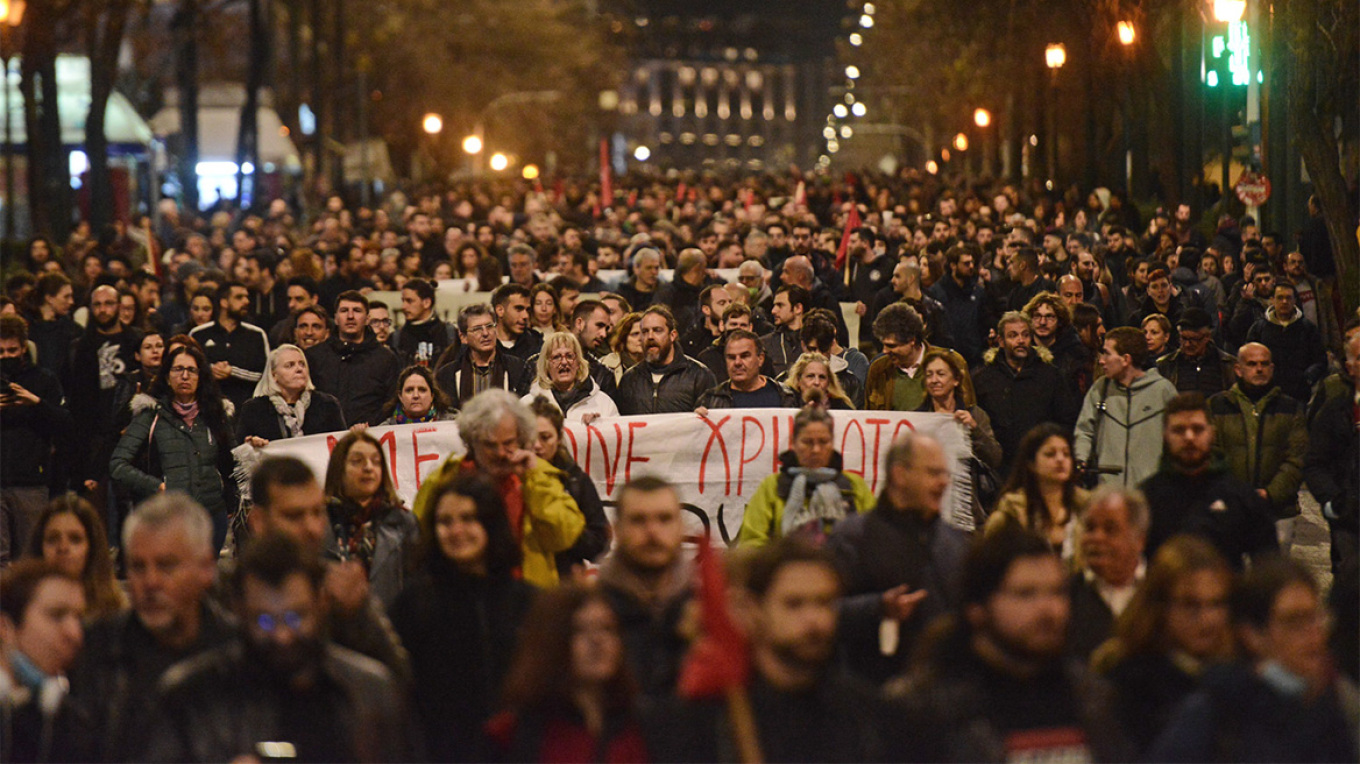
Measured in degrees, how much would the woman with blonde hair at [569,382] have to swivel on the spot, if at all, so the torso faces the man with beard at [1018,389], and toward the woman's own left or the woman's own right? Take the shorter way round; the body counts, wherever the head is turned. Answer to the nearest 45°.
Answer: approximately 90° to the woman's own left

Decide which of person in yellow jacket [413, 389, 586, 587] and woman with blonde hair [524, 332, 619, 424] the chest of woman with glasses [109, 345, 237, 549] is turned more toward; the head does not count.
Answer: the person in yellow jacket

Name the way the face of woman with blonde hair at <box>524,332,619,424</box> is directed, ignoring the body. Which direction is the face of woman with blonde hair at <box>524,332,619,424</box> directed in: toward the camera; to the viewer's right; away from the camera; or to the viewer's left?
toward the camera

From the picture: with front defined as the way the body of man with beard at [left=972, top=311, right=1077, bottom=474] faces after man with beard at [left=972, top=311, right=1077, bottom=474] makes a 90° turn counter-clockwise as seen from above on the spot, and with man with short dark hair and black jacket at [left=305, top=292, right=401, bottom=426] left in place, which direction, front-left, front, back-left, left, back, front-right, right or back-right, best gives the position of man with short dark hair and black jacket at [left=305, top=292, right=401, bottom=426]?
back

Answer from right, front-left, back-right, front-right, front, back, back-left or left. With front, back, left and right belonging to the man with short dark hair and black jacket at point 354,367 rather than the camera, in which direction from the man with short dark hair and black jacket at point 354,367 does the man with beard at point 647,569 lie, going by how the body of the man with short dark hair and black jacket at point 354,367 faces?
front

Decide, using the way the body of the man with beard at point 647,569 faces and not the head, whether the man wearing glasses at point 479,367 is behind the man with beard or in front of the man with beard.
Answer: behind

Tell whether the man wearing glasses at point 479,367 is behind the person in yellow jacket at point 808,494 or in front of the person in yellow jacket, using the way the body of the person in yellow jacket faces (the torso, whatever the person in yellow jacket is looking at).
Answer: behind

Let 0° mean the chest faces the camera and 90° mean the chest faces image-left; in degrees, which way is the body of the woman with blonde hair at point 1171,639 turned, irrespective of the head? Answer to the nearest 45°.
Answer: approximately 315°

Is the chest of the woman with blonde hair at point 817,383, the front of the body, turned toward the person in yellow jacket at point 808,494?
yes

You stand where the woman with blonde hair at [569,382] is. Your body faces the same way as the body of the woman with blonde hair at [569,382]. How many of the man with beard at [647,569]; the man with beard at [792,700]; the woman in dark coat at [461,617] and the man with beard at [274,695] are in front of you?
4

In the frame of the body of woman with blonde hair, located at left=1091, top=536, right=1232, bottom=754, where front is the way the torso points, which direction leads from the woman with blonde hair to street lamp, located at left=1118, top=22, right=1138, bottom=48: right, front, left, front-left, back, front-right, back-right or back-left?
back-left

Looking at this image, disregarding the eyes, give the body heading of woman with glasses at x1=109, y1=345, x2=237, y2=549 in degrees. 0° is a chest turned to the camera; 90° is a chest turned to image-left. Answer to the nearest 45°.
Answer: approximately 0°

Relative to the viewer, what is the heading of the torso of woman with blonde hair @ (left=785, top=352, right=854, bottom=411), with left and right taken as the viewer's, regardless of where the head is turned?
facing the viewer

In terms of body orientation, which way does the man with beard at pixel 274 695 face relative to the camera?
toward the camera

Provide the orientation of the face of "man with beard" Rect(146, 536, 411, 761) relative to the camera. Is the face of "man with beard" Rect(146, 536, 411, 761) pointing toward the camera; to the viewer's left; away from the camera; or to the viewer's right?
toward the camera

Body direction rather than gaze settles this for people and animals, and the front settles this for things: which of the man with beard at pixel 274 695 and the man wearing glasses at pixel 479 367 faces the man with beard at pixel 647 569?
the man wearing glasses

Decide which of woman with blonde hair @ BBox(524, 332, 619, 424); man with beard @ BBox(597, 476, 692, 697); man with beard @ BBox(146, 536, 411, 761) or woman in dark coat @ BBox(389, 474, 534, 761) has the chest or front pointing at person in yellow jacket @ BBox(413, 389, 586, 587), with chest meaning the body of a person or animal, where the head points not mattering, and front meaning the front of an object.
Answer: the woman with blonde hair

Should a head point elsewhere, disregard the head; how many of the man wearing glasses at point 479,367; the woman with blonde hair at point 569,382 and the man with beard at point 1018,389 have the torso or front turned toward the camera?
3

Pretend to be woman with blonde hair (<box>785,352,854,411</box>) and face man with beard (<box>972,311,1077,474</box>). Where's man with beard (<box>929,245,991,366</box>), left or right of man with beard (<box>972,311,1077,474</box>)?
left

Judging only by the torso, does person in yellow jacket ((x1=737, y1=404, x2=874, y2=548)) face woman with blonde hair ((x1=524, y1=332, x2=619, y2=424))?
no
